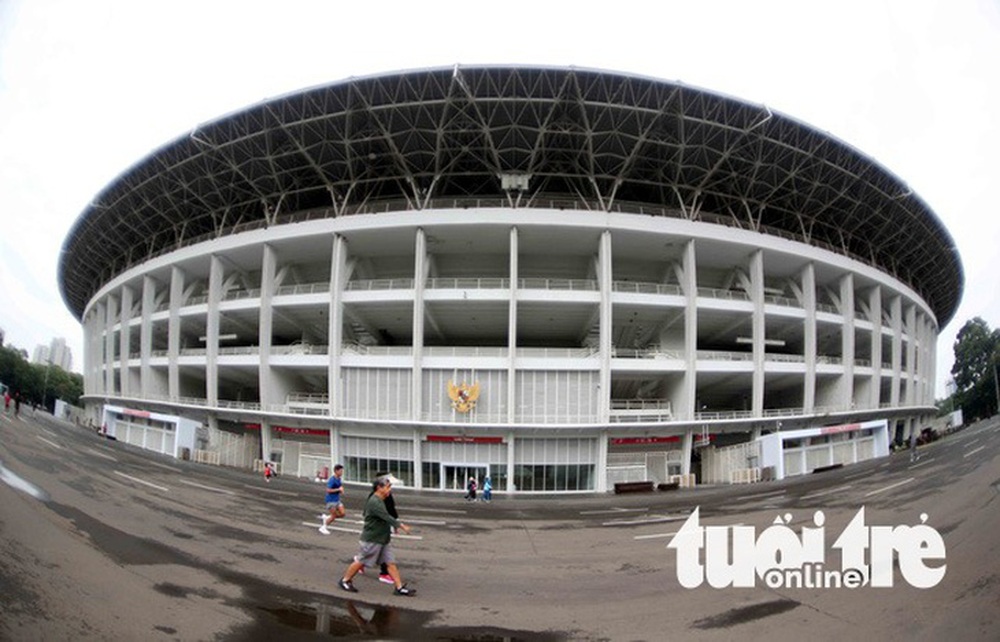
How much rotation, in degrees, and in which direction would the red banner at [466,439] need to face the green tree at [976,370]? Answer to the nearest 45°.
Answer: approximately 90° to its left

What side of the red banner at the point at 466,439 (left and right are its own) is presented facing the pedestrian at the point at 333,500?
front

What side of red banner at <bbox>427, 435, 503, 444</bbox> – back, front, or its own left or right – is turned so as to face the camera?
front

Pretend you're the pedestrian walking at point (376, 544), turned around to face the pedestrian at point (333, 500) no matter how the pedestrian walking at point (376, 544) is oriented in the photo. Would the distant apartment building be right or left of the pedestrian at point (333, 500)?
left

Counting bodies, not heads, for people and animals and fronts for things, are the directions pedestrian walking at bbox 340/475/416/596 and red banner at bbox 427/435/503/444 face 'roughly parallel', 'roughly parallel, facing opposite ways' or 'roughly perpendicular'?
roughly perpendicular

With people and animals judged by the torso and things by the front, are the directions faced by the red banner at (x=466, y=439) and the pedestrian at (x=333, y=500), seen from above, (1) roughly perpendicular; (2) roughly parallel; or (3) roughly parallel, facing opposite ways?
roughly perpendicular
